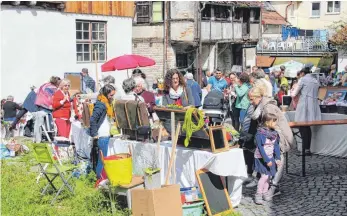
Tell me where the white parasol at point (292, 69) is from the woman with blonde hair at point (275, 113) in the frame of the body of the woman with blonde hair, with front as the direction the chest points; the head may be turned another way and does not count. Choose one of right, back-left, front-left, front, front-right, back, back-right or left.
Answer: back-right

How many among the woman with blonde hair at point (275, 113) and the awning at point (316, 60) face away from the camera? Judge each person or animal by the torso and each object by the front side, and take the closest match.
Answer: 0

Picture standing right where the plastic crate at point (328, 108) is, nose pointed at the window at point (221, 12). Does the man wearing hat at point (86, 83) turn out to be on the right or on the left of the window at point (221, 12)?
left

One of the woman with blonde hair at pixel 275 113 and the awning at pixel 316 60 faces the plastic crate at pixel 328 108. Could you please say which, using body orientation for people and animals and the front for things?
the awning

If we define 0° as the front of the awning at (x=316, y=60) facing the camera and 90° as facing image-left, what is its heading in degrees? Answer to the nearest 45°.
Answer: approximately 0°

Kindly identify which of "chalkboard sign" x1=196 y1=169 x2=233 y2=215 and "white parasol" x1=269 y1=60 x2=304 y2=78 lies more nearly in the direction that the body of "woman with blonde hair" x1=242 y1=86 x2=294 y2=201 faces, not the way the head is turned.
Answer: the chalkboard sign

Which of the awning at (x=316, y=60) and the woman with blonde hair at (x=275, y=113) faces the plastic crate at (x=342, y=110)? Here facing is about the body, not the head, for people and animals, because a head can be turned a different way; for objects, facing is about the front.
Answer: the awning

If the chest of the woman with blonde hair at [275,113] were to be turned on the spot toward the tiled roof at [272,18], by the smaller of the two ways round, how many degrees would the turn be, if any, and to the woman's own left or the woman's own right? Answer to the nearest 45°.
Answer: approximately 135° to the woman's own right

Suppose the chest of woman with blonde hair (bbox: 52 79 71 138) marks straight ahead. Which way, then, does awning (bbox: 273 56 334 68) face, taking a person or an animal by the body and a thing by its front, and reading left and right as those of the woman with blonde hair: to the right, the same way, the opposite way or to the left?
to the right

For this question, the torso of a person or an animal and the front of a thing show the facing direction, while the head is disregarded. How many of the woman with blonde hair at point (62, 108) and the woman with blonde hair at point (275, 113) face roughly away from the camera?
0

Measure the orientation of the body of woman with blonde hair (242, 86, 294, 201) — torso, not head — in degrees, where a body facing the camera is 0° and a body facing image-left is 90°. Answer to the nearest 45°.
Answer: approximately 45°

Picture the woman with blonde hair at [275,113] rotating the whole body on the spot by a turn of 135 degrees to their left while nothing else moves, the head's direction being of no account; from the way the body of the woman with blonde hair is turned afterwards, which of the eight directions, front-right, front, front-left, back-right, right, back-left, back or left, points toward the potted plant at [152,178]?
back-right

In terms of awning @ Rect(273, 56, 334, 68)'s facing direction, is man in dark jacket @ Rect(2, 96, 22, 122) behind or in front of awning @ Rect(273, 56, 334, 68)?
in front

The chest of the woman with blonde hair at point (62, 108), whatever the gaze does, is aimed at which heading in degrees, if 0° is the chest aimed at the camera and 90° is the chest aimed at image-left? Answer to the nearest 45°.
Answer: approximately 315°

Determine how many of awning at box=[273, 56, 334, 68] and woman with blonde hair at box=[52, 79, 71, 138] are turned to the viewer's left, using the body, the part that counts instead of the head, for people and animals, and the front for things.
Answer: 0

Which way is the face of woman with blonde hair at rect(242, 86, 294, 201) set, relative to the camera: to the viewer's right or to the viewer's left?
to the viewer's left
